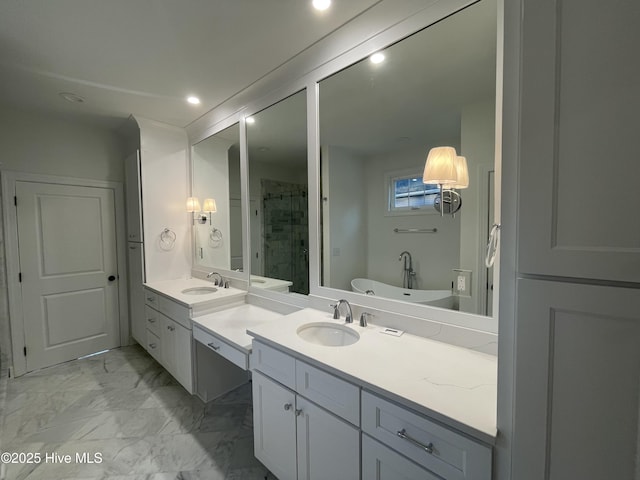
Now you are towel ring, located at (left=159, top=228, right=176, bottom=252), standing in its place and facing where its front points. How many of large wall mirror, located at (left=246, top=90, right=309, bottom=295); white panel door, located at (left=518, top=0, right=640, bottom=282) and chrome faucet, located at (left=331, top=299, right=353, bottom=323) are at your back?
0

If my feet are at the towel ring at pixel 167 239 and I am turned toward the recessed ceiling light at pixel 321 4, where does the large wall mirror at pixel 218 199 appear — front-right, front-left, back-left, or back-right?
front-left

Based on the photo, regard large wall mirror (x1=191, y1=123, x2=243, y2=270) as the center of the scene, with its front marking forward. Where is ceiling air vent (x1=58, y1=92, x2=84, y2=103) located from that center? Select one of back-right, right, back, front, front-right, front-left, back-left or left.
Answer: front-right

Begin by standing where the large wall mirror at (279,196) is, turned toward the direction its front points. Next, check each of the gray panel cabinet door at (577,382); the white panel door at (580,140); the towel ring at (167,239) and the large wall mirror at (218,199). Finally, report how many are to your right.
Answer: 2

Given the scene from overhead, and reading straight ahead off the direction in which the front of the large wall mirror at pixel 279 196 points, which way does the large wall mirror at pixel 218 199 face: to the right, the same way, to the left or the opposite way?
the same way

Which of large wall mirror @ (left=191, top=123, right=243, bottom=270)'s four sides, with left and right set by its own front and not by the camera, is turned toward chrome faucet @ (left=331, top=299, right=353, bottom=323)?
left

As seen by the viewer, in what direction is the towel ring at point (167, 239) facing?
toward the camera

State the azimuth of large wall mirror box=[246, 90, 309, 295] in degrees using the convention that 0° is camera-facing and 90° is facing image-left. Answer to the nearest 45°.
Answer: approximately 45°

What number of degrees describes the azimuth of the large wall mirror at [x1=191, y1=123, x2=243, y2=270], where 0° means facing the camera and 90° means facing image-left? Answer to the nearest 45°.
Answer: approximately 45°

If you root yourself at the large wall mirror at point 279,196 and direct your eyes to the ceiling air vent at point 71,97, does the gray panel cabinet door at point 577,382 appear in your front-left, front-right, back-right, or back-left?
back-left

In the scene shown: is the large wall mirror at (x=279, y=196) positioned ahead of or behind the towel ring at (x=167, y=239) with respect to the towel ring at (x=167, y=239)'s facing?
ahead

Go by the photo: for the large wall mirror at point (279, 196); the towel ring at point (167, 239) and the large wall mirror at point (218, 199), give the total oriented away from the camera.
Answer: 0

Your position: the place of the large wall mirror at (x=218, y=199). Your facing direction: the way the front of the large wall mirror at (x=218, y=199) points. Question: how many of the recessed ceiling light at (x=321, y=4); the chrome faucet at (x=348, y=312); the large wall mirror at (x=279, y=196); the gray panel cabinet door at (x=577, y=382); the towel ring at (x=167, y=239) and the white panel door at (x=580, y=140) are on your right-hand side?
1
